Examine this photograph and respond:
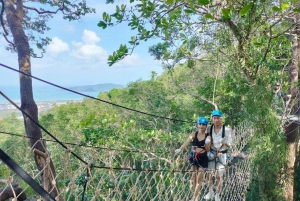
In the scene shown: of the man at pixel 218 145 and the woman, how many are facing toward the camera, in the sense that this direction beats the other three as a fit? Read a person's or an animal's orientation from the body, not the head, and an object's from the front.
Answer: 2

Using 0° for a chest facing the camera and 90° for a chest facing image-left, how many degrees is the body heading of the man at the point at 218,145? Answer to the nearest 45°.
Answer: approximately 0°

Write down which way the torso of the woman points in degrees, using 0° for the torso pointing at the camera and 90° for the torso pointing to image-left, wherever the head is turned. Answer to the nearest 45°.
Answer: approximately 0°
